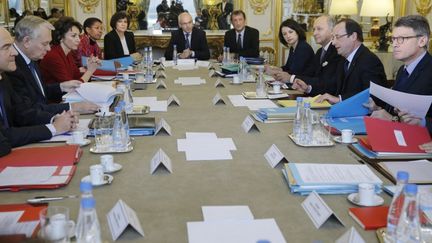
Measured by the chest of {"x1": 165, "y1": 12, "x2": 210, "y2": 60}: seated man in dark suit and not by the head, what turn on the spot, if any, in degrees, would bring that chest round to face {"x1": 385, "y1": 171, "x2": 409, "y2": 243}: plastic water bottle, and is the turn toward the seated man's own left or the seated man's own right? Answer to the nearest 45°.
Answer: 0° — they already face it

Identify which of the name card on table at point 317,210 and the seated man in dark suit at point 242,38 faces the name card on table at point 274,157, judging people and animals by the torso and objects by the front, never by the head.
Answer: the seated man in dark suit

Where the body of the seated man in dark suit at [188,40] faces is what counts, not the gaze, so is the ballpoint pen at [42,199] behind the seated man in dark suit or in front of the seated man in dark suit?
in front

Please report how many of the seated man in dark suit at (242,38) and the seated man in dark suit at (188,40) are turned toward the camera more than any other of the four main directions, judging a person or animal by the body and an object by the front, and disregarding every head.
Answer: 2

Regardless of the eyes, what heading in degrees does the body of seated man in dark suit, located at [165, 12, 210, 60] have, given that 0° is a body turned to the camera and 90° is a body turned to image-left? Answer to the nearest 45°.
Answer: approximately 0°

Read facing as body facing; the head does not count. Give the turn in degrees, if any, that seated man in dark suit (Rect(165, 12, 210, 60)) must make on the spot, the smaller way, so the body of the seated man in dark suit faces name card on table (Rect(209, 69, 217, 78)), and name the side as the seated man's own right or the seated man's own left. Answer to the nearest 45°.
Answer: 0° — they already face it

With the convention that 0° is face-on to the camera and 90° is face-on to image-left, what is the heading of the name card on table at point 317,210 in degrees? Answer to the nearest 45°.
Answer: approximately 45°

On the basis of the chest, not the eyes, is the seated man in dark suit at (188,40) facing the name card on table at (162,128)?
yes

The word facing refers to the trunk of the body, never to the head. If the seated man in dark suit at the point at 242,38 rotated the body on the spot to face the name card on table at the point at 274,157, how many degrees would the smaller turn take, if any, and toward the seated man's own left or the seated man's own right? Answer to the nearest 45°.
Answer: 0° — they already face it

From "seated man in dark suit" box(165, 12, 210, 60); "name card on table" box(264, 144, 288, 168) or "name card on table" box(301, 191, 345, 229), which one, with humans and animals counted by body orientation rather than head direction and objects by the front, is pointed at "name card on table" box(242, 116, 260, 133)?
the seated man in dark suit
